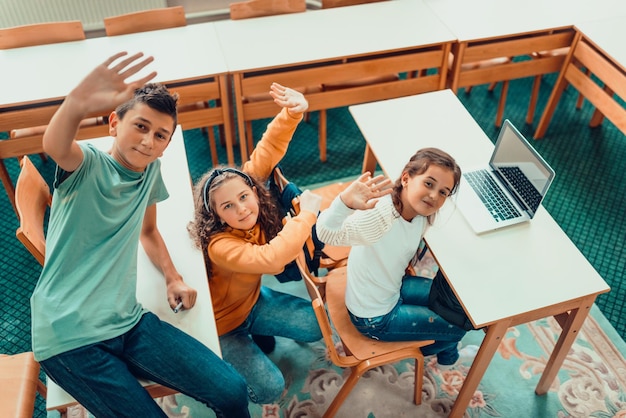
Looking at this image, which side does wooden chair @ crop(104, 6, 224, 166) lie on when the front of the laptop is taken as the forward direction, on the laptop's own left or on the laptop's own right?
on the laptop's own right

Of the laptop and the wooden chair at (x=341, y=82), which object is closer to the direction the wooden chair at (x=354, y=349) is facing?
the laptop

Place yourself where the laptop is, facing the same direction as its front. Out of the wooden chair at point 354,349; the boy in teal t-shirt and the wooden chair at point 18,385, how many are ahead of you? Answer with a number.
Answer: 3

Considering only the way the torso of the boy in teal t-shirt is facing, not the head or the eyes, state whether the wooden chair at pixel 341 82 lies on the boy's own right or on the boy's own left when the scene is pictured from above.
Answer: on the boy's own left

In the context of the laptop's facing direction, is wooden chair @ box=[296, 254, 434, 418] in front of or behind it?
in front

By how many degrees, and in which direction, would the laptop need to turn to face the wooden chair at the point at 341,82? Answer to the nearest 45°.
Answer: approximately 90° to its right

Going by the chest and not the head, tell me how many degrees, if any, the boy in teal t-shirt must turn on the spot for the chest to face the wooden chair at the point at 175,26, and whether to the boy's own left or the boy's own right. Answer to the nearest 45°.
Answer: approximately 135° to the boy's own left

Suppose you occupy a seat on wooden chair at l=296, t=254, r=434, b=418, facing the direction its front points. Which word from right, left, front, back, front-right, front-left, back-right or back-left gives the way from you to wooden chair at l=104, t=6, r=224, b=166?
back-left

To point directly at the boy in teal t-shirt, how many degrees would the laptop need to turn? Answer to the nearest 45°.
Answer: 0° — it already faces them

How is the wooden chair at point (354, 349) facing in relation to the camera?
to the viewer's right

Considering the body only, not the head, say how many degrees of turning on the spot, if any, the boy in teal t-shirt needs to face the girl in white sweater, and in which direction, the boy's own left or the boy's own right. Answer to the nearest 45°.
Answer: approximately 45° to the boy's own left

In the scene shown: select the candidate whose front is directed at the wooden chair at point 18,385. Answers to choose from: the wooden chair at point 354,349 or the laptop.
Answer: the laptop

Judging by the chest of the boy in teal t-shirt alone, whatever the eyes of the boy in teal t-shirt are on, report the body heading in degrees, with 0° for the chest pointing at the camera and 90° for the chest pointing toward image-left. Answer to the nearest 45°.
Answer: approximately 315°
